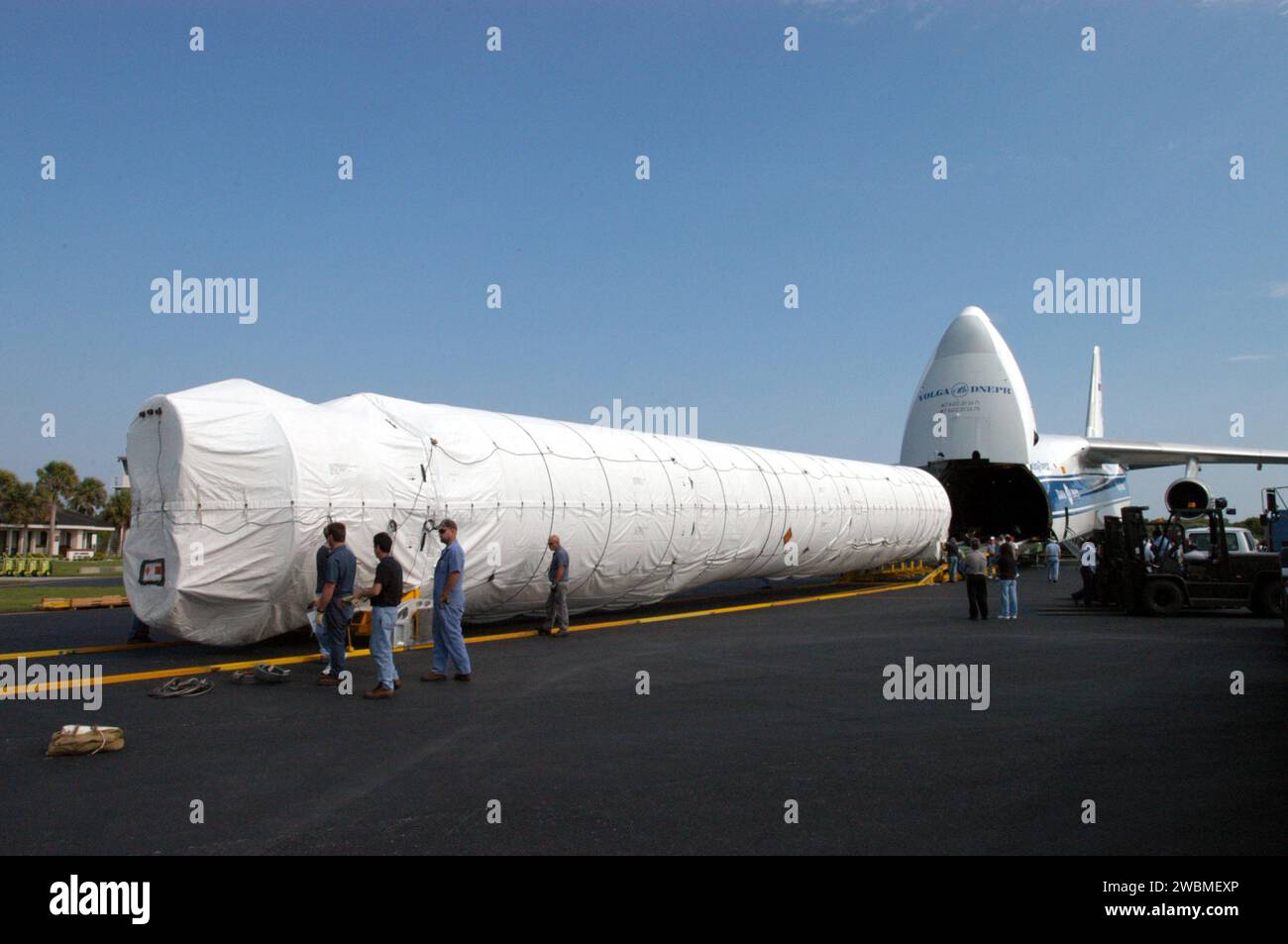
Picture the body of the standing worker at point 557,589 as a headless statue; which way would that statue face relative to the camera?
to the viewer's left

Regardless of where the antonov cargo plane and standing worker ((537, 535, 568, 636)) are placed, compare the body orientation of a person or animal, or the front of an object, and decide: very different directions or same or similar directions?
same or similar directions

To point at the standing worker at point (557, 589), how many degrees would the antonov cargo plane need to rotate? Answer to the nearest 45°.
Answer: approximately 45° to its left

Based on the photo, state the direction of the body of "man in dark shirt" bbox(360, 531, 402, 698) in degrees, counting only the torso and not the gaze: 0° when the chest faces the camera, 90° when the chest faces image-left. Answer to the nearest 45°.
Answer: approximately 90°

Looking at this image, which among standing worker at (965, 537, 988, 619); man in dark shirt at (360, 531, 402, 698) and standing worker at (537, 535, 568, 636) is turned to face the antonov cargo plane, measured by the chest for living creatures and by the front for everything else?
standing worker at (965, 537, 988, 619)

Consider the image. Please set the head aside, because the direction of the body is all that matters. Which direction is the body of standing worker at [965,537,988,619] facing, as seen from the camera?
away from the camera

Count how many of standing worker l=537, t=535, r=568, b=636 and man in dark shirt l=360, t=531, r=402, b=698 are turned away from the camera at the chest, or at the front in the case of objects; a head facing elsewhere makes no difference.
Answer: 0

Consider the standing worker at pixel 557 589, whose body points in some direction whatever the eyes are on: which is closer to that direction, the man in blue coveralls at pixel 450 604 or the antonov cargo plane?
the man in blue coveralls

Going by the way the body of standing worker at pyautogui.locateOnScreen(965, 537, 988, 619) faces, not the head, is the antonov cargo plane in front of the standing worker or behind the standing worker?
in front

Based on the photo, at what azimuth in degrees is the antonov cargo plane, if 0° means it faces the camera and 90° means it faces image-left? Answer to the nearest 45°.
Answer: approximately 45°
